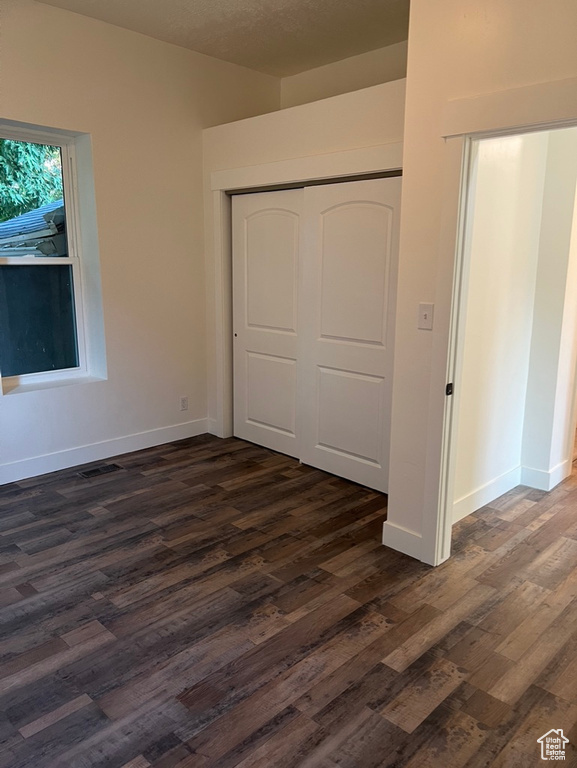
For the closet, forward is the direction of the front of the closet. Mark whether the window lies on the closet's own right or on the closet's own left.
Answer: on the closet's own right

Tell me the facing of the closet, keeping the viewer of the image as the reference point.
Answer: facing the viewer and to the left of the viewer
